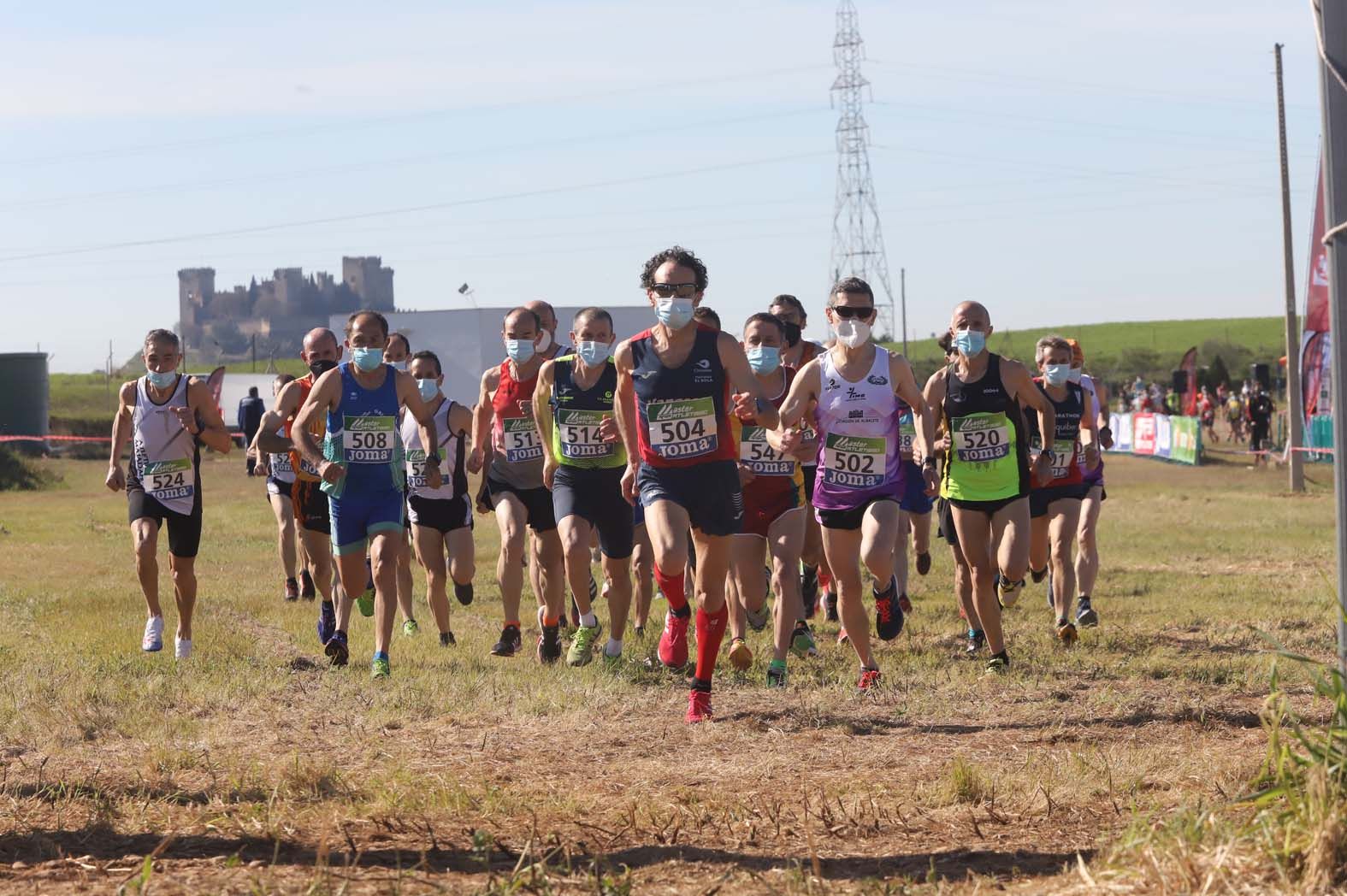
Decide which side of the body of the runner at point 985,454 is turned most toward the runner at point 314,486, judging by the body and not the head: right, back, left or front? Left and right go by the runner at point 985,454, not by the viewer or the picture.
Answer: right

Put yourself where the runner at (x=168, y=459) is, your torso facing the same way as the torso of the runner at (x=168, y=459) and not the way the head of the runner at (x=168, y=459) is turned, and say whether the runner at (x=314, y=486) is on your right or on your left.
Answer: on your left

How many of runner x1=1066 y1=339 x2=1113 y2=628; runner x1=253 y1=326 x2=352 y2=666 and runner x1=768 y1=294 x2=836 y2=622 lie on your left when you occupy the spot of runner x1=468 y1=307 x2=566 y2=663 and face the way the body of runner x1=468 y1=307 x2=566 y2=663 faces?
2
